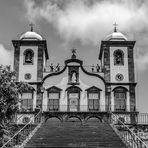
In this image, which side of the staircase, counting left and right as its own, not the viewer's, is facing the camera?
front

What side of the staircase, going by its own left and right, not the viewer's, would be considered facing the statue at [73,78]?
back

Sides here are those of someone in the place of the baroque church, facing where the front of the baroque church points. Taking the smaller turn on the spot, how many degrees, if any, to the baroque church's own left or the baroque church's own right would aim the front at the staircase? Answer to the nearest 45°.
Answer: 0° — it already faces it

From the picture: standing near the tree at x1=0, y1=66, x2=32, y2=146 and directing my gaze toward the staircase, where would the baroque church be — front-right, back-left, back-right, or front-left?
front-left

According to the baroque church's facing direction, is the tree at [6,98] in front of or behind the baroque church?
in front

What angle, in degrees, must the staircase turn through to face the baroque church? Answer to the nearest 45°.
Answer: approximately 180°

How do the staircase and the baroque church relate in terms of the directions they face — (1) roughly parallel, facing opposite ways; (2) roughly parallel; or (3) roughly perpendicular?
roughly parallel

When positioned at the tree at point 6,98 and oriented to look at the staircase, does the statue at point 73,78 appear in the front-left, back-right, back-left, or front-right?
front-left

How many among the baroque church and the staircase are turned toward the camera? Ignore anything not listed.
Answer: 2
